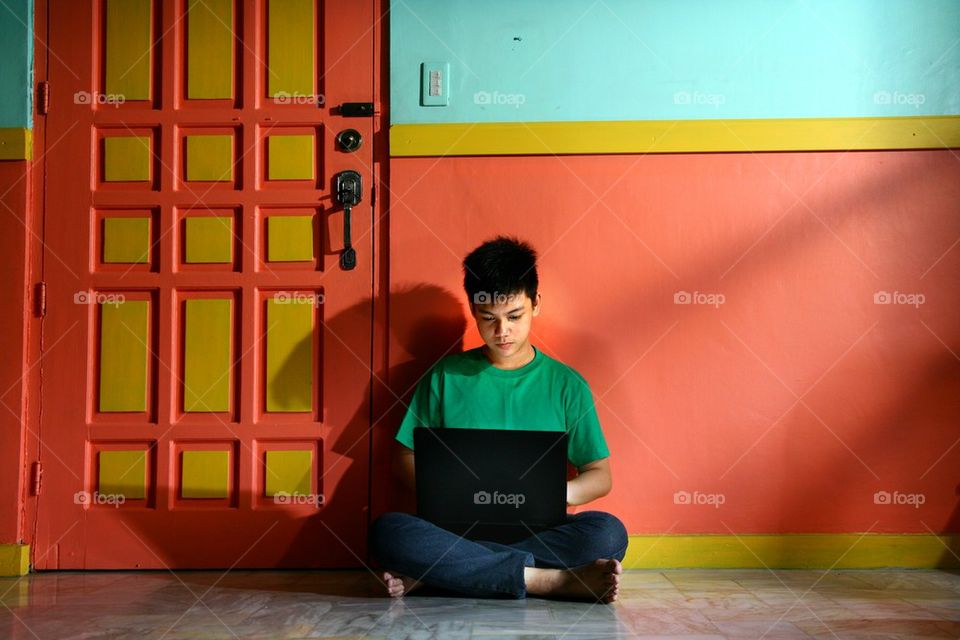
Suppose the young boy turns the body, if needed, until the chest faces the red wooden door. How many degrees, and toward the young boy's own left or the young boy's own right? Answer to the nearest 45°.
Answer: approximately 90° to the young boy's own right

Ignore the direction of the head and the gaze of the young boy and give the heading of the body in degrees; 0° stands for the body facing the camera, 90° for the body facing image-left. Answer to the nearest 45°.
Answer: approximately 0°
